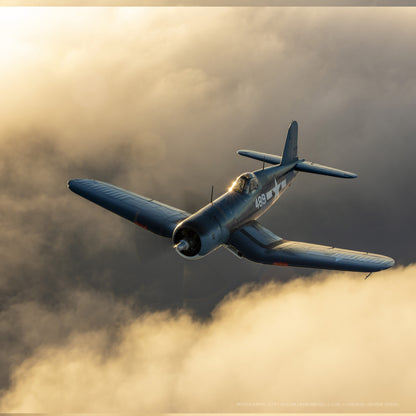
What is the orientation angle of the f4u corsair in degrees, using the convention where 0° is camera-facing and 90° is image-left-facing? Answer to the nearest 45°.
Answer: approximately 45°
